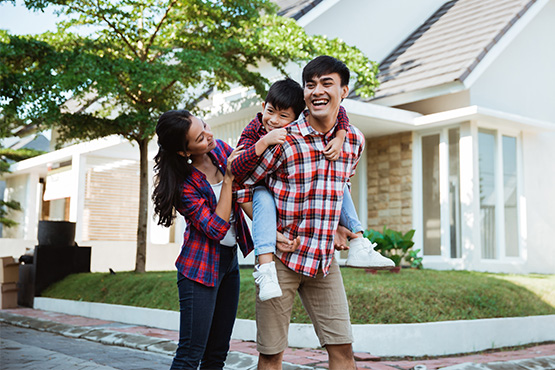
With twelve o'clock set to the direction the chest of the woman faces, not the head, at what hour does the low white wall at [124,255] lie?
The low white wall is roughly at 7 o'clock from the woman.

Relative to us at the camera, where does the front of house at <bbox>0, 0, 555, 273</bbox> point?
facing the viewer and to the left of the viewer

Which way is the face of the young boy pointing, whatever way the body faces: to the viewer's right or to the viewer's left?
to the viewer's left

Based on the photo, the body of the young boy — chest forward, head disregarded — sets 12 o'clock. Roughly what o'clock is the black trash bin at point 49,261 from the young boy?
The black trash bin is roughly at 5 o'clock from the young boy.

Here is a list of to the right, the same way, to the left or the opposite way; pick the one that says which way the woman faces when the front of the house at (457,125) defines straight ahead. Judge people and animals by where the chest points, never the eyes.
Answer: to the left

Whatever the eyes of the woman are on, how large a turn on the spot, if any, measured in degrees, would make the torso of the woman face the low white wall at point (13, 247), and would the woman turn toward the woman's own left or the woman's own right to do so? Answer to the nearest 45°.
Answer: approximately 135° to the woman's own left

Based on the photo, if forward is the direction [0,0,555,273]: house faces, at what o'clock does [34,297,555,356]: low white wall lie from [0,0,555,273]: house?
The low white wall is roughly at 11 o'clock from the house.

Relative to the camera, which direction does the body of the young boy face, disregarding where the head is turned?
toward the camera

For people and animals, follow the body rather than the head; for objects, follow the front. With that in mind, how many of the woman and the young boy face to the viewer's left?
0

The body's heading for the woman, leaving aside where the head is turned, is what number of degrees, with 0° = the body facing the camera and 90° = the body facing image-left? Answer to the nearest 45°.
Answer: approximately 315°

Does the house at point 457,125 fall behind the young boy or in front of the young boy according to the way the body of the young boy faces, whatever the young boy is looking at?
behind

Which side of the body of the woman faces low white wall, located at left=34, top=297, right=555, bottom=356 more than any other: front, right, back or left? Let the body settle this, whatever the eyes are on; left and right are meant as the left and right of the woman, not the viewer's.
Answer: left
